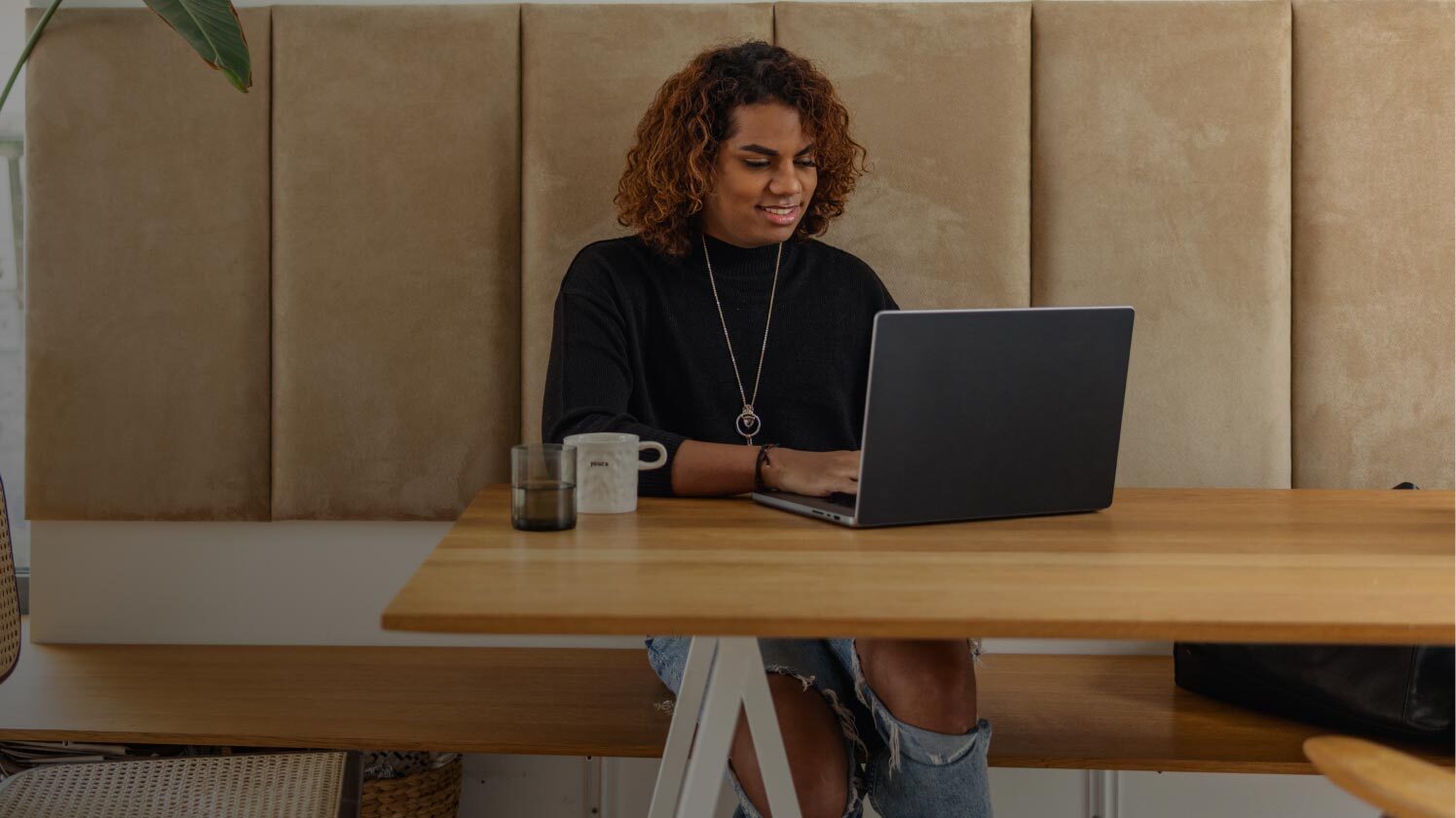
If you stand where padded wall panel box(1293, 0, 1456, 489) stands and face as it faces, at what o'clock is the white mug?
The white mug is roughly at 1 o'clock from the padded wall panel.

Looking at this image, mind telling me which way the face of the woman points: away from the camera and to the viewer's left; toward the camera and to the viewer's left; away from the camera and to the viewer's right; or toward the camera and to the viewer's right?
toward the camera and to the viewer's right

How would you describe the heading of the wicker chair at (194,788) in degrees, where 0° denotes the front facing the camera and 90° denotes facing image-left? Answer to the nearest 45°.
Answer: approximately 270°

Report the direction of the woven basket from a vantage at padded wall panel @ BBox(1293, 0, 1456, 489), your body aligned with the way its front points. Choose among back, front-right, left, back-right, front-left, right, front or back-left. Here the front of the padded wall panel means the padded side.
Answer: front-right

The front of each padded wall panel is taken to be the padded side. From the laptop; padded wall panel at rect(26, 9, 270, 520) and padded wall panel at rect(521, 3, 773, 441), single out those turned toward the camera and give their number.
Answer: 2

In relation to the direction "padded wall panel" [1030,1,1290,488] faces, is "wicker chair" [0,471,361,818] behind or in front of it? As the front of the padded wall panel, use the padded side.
in front

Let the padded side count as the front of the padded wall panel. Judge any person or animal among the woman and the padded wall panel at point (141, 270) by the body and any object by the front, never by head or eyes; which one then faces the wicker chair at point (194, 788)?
the padded wall panel

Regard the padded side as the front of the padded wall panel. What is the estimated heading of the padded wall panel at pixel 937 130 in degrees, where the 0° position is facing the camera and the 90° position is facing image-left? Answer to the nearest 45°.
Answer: approximately 0°

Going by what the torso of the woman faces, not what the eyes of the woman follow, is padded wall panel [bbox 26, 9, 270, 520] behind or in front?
behind
